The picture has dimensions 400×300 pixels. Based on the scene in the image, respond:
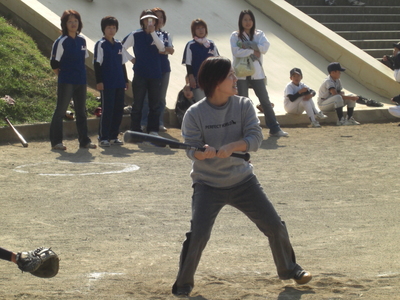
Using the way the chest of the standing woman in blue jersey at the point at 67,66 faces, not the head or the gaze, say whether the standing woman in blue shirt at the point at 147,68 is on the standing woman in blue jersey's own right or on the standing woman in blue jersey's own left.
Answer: on the standing woman in blue jersey's own left

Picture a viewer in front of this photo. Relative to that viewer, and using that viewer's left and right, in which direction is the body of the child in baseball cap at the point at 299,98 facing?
facing the viewer and to the right of the viewer

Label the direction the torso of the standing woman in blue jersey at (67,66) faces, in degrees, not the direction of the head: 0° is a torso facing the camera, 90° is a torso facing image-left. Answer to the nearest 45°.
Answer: approximately 315°

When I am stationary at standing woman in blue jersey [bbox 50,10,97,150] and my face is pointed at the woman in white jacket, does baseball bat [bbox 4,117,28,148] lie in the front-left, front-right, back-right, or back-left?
back-left

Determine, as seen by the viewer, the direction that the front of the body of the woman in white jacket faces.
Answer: toward the camera

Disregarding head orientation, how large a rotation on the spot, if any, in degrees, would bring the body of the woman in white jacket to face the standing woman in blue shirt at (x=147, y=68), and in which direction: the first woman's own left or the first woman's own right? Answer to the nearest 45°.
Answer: approximately 45° to the first woman's own right

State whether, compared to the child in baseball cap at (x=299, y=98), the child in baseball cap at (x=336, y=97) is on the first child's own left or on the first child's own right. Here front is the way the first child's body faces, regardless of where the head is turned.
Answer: on the first child's own left
